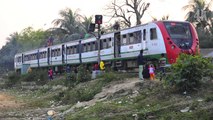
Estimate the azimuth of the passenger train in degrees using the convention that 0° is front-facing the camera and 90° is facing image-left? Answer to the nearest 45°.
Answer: approximately 315°

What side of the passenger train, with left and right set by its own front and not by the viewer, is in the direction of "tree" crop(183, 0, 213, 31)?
left
